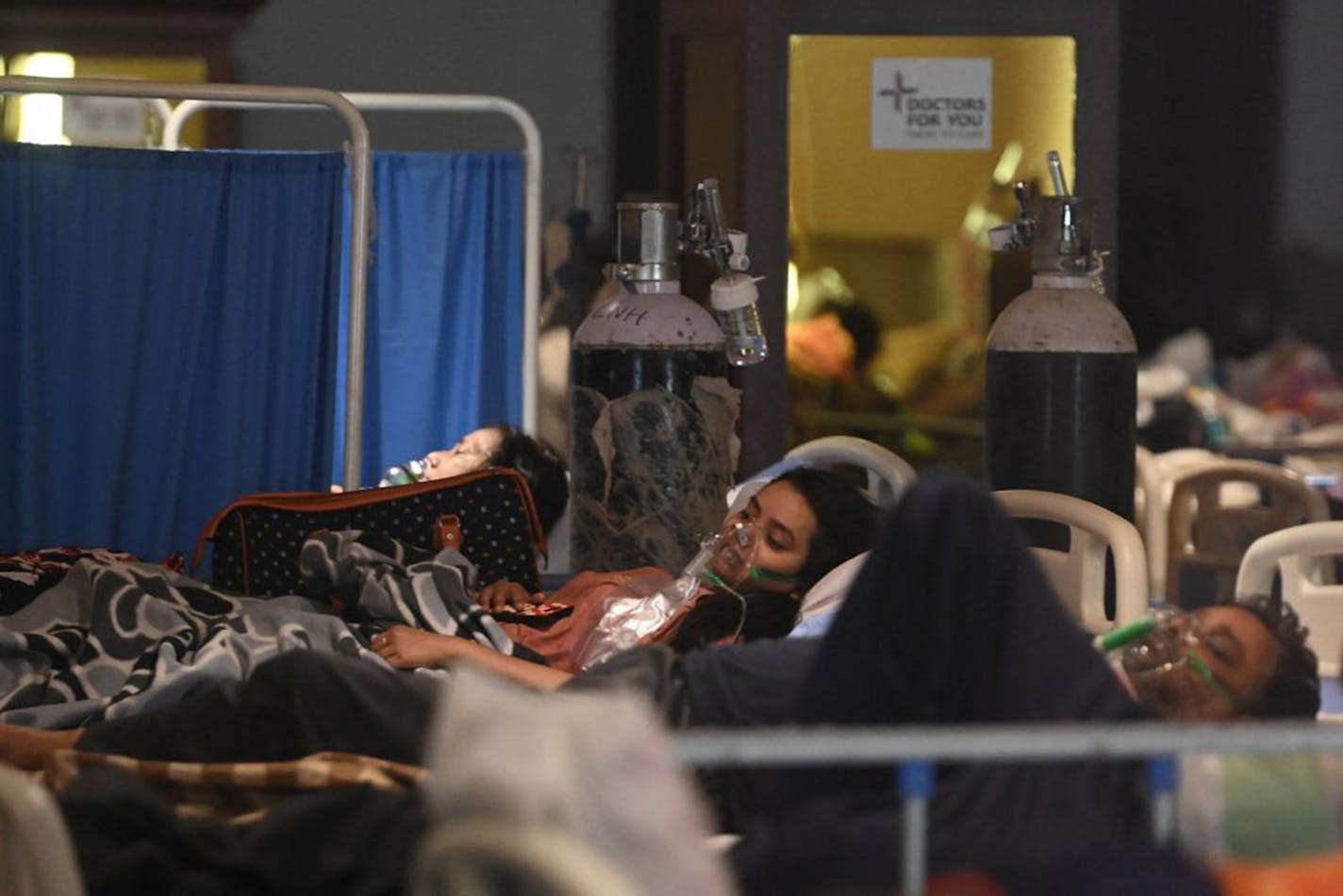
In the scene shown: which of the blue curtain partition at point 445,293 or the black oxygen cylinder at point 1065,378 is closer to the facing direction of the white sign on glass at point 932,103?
the black oxygen cylinder

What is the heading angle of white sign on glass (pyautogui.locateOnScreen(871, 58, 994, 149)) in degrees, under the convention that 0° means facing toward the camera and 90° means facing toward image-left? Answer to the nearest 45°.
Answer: approximately 0°

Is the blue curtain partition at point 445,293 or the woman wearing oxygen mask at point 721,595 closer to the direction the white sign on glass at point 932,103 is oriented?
the woman wearing oxygen mask

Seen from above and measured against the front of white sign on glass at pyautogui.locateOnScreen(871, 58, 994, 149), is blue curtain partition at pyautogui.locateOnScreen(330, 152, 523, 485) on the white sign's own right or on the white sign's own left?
on the white sign's own right

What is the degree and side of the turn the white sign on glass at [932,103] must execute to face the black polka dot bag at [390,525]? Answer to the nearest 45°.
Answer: approximately 45° to its right

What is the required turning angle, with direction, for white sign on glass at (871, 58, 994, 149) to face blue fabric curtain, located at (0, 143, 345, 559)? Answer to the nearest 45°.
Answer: approximately 45° to its right

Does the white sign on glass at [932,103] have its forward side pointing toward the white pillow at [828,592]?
yes
